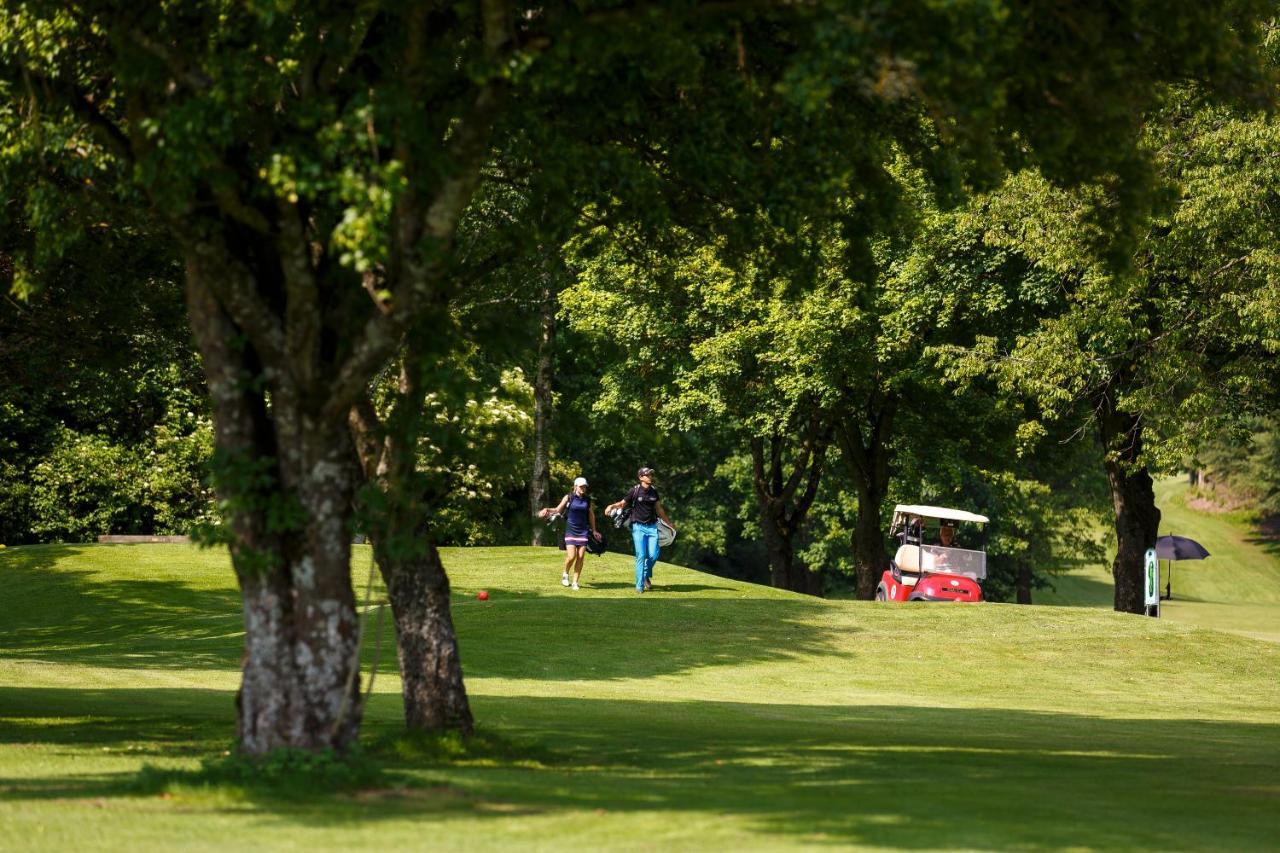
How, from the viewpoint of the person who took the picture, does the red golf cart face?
facing the viewer and to the right of the viewer

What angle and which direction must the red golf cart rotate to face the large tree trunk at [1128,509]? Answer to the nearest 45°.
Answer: approximately 45° to its left

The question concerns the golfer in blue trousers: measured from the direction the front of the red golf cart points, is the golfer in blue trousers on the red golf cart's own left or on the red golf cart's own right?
on the red golf cart's own right

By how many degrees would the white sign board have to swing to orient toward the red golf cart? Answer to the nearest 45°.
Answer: approximately 90° to its right

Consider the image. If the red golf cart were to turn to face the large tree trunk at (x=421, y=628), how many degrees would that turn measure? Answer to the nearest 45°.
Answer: approximately 45° to its right

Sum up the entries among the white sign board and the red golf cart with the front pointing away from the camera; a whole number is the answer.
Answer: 0

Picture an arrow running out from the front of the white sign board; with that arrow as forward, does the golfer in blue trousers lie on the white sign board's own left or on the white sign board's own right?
on the white sign board's own right

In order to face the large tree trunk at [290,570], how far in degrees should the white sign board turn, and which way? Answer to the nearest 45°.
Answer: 0° — it already faces it

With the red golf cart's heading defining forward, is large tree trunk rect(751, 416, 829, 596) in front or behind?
behind

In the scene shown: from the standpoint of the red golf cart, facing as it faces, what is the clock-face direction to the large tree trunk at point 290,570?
The large tree trunk is roughly at 2 o'clock from the red golf cart.

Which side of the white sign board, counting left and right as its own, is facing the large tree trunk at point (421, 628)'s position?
front

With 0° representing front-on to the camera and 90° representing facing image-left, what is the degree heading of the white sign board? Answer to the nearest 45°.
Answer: approximately 0°

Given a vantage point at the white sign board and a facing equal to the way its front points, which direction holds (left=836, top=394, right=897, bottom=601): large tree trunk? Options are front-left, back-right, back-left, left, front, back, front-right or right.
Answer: back-right
